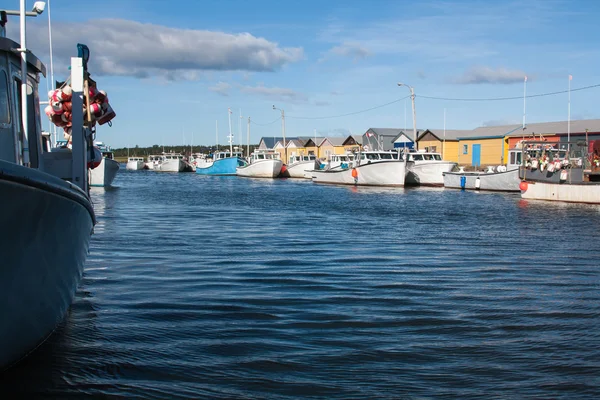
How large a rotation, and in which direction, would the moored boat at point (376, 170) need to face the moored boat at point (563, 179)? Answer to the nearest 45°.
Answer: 0° — it already faces it

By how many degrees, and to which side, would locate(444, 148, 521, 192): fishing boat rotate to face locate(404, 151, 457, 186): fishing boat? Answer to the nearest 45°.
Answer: approximately 135° to its left

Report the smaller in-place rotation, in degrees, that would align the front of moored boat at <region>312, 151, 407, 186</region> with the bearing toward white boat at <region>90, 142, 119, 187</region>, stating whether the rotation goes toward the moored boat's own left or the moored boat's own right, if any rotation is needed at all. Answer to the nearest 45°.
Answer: approximately 135° to the moored boat's own right

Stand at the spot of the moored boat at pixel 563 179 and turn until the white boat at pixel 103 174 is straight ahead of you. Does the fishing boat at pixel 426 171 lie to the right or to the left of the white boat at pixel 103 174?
right

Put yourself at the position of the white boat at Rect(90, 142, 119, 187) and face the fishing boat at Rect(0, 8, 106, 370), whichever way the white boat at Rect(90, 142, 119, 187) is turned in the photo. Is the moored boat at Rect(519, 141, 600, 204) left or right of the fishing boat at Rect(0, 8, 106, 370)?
left

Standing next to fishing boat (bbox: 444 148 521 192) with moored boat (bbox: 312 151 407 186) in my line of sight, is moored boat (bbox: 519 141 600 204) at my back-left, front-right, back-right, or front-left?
back-left

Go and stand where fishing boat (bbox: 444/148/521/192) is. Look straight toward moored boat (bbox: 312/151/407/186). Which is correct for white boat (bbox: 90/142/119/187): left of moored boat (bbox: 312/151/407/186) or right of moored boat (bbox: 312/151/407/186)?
left

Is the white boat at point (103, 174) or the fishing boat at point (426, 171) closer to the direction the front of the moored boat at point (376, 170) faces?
the fishing boat

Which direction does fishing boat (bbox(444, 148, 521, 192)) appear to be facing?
to the viewer's right
